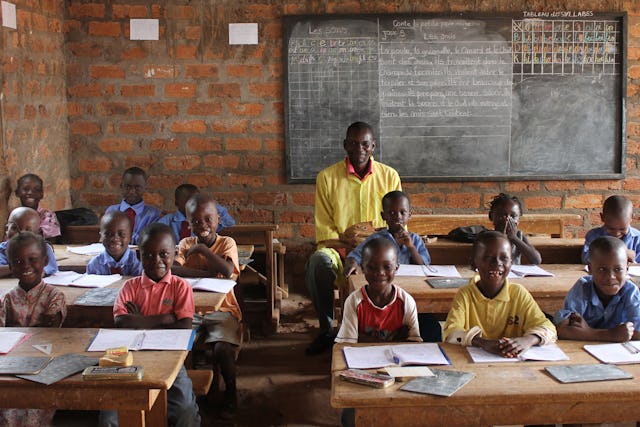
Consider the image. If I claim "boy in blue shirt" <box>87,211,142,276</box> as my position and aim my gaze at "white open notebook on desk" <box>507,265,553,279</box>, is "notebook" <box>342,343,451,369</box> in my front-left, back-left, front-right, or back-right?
front-right

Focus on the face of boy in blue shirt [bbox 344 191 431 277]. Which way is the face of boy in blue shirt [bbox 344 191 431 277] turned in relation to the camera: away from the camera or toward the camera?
toward the camera

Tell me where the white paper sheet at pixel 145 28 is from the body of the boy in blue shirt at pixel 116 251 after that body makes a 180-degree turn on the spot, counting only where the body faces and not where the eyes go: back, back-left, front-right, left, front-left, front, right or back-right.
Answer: front

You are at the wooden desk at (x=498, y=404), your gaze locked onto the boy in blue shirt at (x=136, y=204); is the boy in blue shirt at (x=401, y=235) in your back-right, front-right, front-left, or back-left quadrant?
front-right

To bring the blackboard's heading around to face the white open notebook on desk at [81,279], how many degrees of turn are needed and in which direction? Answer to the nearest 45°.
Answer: approximately 45° to its right

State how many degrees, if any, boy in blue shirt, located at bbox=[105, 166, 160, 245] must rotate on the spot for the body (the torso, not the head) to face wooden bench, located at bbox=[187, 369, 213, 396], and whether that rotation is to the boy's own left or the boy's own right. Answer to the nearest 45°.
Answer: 0° — they already face it

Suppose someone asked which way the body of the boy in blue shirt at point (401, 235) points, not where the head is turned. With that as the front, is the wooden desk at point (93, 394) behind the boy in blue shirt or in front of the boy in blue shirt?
in front

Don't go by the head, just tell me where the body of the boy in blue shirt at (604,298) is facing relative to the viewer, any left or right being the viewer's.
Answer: facing the viewer

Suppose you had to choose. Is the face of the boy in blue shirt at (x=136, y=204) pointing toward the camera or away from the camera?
toward the camera

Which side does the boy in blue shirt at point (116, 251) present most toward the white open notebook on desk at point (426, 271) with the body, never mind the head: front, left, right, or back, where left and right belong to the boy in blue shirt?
left

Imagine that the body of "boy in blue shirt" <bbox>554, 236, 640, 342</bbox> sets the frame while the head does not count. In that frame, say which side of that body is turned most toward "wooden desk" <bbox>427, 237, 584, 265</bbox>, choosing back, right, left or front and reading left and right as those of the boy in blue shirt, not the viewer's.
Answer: back

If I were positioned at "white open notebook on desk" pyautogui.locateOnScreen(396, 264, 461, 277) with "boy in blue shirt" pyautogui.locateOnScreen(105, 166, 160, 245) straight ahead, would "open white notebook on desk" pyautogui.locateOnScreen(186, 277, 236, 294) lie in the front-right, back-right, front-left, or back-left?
front-left

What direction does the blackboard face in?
toward the camera
